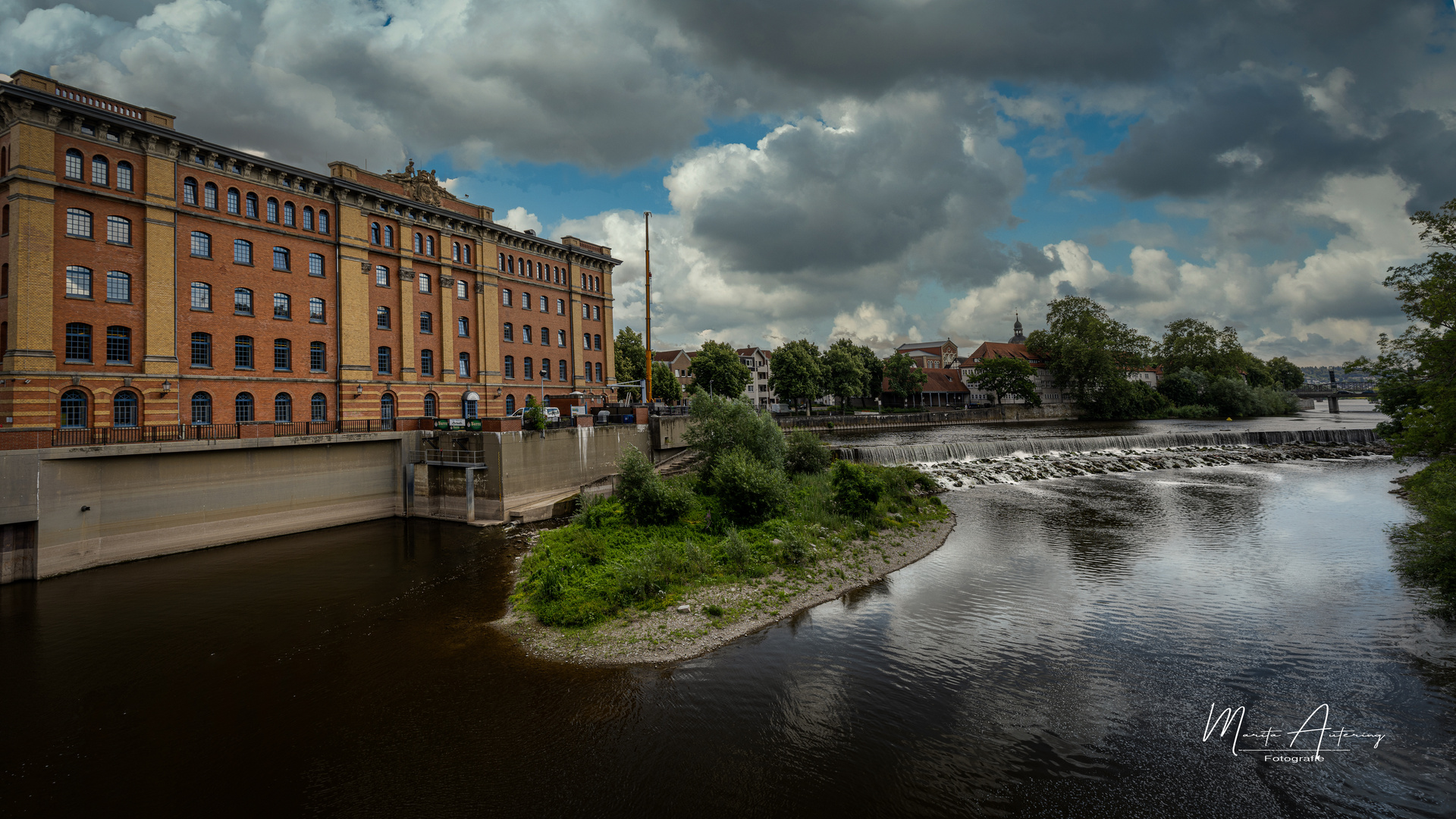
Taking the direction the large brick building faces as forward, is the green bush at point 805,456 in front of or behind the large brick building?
in front

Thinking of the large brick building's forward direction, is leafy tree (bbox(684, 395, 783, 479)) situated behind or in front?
in front

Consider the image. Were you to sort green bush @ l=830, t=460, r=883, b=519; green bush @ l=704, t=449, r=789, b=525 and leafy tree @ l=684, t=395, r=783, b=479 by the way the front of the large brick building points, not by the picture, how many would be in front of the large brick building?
3

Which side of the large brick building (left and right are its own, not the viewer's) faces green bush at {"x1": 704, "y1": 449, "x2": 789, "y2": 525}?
front

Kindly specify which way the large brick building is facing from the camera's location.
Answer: facing the viewer and to the right of the viewer

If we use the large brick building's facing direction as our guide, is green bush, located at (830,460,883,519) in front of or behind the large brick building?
in front

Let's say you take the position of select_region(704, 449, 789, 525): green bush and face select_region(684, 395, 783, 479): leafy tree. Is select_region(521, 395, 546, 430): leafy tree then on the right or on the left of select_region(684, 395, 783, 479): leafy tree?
left
